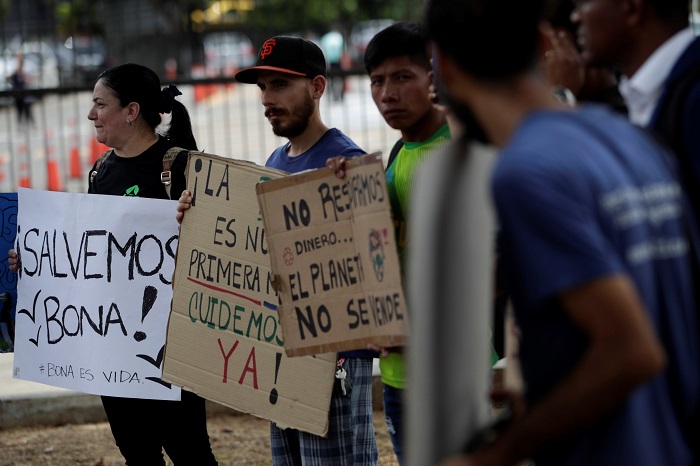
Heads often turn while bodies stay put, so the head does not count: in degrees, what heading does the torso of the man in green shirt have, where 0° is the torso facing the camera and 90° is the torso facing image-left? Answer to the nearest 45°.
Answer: approximately 45°

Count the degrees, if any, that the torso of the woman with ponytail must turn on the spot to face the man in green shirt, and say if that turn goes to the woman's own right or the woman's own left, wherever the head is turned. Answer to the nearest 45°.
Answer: approximately 90° to the woman's own left

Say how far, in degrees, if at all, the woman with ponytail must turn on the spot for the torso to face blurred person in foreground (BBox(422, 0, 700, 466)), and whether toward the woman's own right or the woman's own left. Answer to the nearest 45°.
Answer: approximately 45° to the woman's own left

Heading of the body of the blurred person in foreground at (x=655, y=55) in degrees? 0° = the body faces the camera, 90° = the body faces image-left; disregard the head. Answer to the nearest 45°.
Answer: approximately 90°

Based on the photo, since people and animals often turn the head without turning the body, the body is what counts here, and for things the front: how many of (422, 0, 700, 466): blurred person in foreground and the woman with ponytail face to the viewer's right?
0

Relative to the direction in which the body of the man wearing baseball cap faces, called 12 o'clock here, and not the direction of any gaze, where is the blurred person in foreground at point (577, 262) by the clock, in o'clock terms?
The blurred person in foreground is roughly at 10 o'clock from the man wearing baseball cap.

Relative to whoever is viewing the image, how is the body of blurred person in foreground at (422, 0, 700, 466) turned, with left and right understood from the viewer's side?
facing away from the viewer and to the left of the viewer

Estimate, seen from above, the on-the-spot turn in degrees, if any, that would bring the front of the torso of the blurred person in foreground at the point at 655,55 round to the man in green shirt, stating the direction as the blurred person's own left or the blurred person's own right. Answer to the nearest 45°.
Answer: approximately 45° to the blurred person's own right

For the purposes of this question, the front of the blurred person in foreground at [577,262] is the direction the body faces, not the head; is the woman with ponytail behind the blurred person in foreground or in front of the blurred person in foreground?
in front

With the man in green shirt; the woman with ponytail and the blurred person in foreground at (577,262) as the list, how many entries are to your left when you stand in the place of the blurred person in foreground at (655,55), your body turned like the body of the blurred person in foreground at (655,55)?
1

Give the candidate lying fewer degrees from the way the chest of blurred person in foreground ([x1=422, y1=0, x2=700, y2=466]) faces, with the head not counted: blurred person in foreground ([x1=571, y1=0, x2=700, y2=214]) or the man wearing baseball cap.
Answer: the man wearing baseball cap

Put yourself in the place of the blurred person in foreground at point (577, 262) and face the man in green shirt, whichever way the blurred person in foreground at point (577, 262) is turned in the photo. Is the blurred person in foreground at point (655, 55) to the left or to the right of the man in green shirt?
right

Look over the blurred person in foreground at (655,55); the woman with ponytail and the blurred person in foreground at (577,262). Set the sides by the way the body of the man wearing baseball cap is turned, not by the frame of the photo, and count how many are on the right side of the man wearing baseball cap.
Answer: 1

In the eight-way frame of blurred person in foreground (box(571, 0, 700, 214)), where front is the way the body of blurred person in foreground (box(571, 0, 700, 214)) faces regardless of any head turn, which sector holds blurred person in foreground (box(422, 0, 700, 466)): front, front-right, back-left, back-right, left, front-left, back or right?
left

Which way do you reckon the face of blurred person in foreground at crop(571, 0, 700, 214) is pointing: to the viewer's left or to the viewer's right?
to the viewer's left
